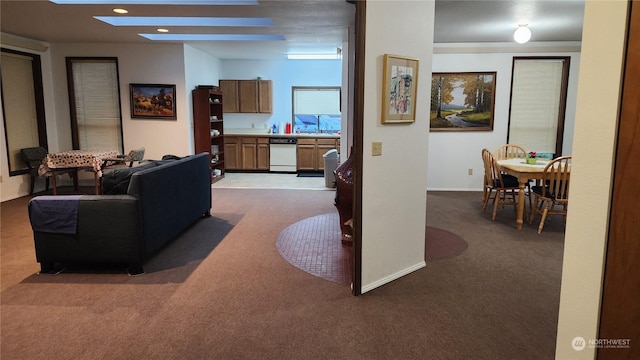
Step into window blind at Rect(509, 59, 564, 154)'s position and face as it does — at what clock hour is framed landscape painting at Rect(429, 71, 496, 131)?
The framed landscape painting is roughly at 2 o'clock from the window blind.

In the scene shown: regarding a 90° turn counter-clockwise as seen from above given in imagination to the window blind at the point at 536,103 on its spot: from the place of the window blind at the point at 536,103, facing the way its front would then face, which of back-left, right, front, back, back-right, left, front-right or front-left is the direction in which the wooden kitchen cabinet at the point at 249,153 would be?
back

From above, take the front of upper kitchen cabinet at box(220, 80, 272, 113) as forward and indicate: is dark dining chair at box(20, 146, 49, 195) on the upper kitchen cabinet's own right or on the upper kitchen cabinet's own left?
on the upper kitchen cabinet's own right

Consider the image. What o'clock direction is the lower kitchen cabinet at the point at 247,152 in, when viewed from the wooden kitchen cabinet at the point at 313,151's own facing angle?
The lower kitchen cabinet is roughly at 3 o'clock from the wooden kitchen cabinet.

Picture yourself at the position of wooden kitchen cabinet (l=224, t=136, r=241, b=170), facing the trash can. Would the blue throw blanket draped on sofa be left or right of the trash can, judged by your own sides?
right

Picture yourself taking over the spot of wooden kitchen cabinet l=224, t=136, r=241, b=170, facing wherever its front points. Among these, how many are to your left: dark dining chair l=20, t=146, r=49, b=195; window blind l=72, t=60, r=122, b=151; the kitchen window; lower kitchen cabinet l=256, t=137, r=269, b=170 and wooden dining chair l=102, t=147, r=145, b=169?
2
